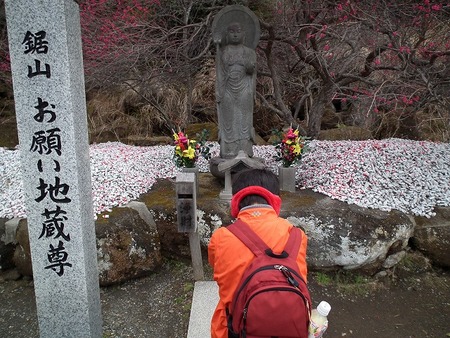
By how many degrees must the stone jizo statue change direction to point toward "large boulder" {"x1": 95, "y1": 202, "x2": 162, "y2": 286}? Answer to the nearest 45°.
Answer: approximately 45° to its right

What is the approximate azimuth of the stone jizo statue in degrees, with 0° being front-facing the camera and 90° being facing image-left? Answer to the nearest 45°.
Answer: approximately 0°

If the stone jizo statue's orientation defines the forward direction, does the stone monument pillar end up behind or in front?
in front

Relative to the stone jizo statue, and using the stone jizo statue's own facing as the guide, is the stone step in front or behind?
in front

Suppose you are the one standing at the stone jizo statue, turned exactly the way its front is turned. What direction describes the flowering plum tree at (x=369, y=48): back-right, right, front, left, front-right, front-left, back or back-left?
left

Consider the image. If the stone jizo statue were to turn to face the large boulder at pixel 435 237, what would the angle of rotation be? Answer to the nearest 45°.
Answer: approximately 45° to its left

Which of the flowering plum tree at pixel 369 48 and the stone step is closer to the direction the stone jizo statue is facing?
the stone step

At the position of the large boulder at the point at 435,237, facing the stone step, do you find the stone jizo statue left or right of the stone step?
right
